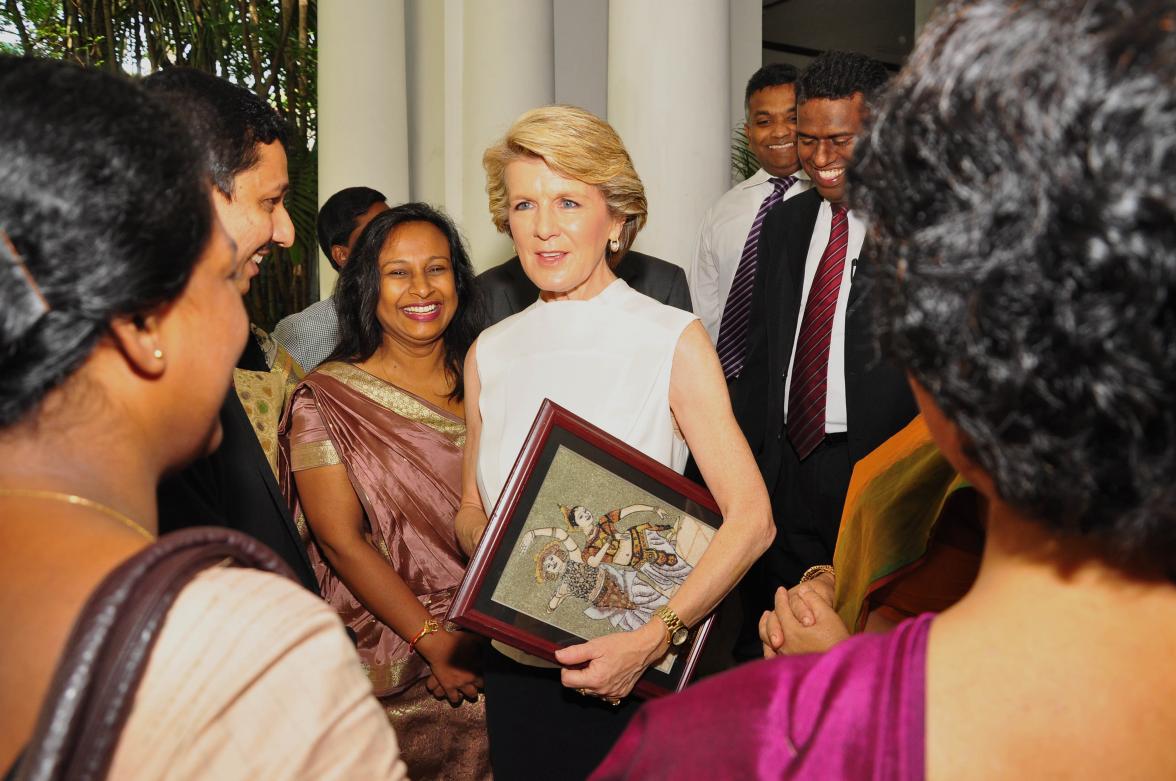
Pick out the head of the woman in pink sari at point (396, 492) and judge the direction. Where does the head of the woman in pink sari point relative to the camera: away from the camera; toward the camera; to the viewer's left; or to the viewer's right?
toward the camera

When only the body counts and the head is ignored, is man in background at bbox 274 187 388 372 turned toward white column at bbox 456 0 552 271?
no

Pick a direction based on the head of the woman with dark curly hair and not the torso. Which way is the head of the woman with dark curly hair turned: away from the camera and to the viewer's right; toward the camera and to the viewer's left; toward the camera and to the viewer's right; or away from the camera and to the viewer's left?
away from the camera and to the viewer's left

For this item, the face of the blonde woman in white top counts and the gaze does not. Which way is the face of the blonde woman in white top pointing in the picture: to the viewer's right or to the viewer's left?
to the viewer's left
